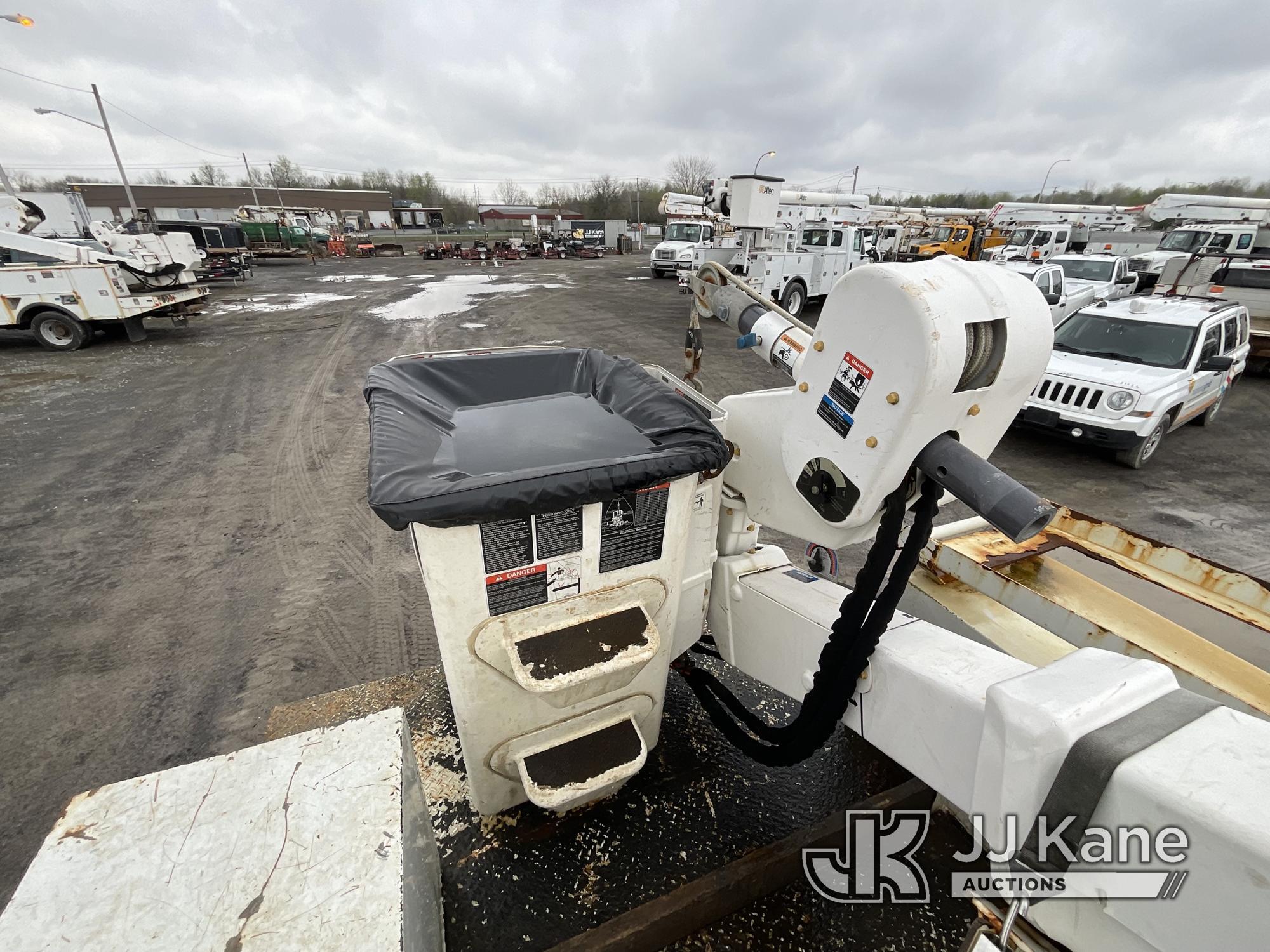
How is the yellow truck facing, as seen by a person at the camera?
facing the viewer and to the left of the viewer

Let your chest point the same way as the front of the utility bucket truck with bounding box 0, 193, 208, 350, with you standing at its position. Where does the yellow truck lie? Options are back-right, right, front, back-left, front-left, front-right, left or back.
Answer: back-right

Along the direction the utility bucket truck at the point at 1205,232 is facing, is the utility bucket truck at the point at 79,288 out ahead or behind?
ahead

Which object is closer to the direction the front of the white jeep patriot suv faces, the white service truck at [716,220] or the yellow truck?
the white service truck

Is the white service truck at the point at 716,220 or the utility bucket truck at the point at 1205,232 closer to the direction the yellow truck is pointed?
the white service truck

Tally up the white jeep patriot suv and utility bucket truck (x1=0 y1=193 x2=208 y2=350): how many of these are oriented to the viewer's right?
0

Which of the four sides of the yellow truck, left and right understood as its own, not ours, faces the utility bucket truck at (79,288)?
front

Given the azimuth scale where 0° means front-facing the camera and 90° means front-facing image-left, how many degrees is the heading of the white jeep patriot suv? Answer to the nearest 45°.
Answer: approximately 45°

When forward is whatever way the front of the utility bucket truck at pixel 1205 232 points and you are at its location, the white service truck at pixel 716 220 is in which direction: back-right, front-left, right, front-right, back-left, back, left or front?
front

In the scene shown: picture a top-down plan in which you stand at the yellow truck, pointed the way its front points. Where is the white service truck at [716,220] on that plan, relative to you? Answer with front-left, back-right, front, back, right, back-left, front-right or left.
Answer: front

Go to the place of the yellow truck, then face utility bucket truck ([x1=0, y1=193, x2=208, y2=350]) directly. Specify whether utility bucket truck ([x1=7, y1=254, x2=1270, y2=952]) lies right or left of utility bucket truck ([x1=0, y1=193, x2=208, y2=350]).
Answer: left

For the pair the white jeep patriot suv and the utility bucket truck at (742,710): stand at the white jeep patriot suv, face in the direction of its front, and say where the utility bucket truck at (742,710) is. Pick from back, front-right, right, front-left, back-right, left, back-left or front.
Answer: front-left

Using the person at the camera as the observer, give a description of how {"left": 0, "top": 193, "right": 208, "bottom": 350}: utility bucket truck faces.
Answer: facing away from the viewer and to the left of the viewer
